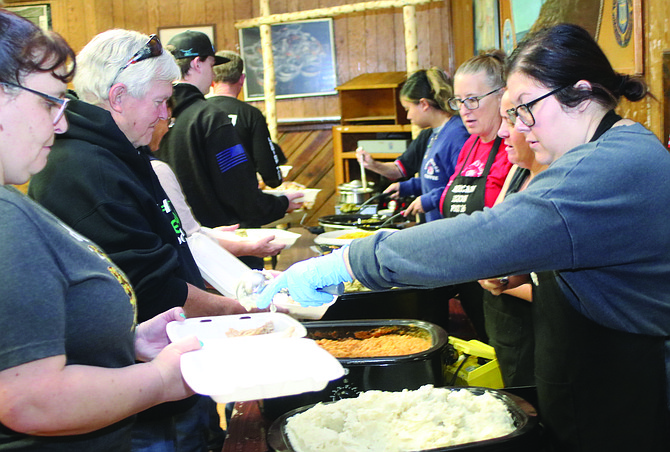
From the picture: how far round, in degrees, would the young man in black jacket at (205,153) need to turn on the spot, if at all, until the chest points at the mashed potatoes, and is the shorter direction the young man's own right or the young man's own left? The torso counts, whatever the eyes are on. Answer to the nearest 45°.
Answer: approximately 135° to the young man's own right

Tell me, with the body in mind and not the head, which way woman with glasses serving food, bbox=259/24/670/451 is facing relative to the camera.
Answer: to the viewer's left

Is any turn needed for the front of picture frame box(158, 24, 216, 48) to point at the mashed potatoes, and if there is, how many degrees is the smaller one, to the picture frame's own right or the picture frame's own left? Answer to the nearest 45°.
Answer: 0° — it already faces it

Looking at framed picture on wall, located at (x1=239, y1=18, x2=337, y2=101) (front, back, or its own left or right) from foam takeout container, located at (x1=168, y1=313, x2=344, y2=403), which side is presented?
front

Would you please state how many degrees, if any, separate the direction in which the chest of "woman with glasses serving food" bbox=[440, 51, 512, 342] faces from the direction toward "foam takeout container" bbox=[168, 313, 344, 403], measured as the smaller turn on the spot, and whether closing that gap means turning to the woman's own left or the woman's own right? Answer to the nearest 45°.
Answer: approximately 45° to the woman's own left

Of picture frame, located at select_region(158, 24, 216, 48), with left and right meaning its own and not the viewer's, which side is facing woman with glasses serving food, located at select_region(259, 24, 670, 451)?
front

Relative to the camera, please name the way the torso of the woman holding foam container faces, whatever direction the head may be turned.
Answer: to the viewer's right

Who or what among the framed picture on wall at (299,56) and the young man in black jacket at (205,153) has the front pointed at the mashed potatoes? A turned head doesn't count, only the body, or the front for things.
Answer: the framed picture on wall

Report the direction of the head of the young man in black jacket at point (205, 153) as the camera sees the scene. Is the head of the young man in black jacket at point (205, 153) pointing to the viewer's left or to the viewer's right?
to the viewer's right

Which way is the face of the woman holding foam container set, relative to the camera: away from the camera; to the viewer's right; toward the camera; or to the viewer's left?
to the viewer's right

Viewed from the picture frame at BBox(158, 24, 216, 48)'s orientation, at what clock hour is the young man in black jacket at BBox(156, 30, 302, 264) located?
The young man in black jacket is roughly at 12 o'clock from the picture frame.

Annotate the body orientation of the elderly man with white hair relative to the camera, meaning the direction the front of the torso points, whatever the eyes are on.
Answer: to the viewer's right

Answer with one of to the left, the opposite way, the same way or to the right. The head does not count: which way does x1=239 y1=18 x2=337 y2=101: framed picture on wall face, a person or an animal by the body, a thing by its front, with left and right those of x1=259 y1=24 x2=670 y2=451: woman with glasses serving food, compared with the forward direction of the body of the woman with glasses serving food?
to the left
